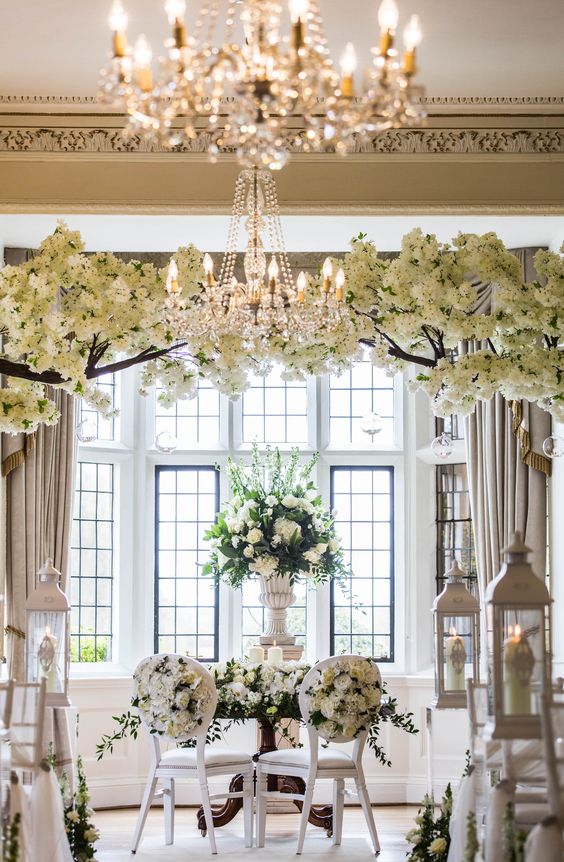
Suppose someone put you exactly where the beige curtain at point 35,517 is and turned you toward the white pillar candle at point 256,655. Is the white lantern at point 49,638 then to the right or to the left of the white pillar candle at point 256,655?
right

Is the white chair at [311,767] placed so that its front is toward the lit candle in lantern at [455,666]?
no

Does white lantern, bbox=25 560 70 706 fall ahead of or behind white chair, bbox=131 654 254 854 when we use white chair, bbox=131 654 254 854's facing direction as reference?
behind

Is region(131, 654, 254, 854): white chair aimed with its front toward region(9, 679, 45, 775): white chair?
no
